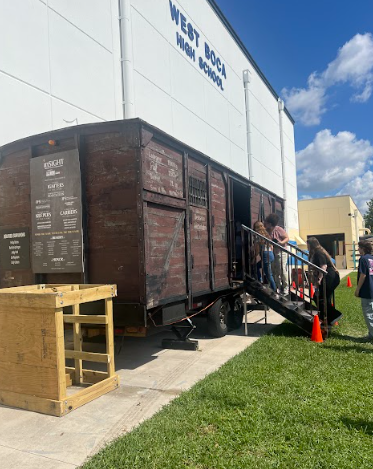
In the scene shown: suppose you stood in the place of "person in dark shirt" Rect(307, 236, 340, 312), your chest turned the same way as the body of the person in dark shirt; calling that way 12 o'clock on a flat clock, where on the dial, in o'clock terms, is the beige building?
The beige building is roughly at 3 o'clock from the person in dark shirt.

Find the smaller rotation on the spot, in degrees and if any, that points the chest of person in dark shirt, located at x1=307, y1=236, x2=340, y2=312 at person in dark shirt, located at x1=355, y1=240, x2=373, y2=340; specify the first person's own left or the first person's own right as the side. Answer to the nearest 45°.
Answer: approximately 135° to the first person's own left

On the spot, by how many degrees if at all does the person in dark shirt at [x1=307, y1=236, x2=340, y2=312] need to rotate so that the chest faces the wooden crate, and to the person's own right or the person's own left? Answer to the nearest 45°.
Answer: approximately 45° to the person's own left

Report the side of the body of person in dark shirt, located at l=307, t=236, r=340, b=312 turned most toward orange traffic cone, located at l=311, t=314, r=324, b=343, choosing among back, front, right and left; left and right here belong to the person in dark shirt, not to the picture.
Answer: left

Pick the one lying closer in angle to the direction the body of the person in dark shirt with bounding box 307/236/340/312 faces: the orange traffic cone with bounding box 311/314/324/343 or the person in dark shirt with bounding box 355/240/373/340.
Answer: the orange traffic cone

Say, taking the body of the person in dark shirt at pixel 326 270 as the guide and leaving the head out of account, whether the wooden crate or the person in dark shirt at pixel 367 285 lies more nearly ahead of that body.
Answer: the wooden crate

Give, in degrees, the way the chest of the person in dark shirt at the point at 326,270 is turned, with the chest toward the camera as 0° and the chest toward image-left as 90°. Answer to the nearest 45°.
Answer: approximately 90°

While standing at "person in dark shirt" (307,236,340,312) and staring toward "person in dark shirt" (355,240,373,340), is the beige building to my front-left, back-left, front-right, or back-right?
back-left

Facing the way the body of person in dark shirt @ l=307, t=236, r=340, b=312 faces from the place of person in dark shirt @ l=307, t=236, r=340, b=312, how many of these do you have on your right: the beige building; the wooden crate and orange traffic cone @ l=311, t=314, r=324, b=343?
1

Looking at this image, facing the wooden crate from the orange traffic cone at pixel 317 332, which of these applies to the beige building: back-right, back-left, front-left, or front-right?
back-right
